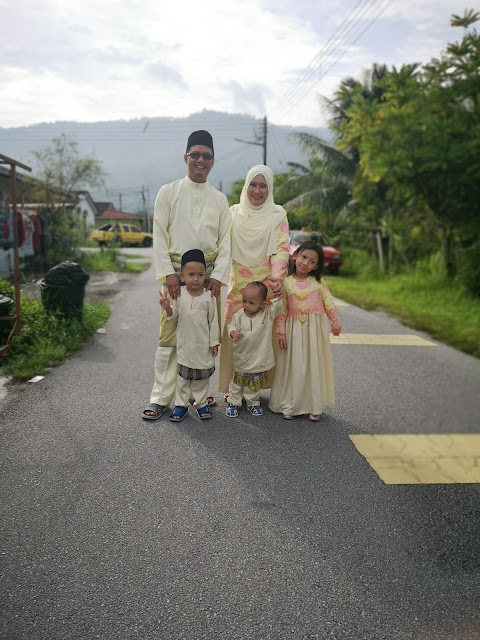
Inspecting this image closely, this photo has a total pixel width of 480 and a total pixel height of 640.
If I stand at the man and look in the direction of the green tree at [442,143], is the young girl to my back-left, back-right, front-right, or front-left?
front-right

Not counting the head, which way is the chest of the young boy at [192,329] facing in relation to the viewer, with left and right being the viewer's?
facing the viewer

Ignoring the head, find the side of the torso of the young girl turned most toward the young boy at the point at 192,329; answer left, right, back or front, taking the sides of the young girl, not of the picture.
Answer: right

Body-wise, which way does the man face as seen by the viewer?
toward the camera

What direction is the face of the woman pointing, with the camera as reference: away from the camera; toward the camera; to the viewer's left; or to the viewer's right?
toward the camera

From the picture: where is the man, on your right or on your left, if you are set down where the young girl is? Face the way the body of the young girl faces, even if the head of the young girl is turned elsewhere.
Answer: on your right

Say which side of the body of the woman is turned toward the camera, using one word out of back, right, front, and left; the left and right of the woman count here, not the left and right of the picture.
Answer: front

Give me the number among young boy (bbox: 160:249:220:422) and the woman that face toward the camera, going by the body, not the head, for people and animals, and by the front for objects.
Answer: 2

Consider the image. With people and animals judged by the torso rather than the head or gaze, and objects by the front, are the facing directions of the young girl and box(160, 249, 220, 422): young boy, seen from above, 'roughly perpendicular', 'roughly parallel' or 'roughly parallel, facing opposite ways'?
roughly parallel

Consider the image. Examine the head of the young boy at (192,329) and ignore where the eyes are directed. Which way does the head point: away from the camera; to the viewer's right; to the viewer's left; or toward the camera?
toward the camera

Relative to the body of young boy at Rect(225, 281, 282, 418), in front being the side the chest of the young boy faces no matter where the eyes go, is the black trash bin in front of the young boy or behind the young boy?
behind
